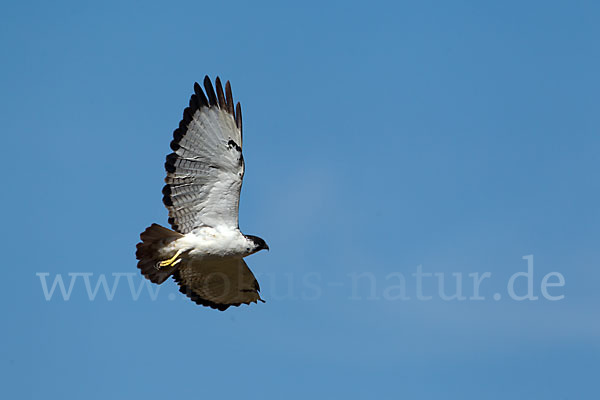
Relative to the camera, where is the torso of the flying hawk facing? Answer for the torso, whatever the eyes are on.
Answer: to the viewer's right
